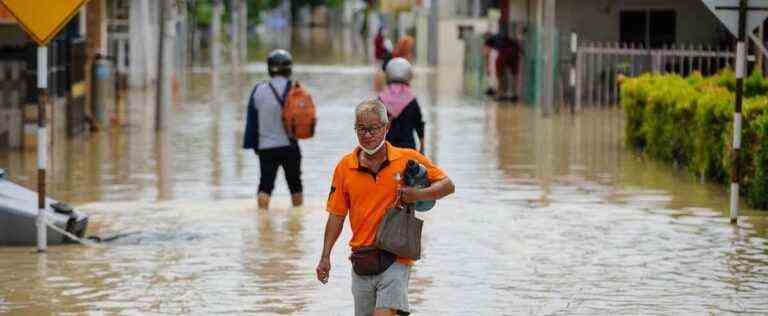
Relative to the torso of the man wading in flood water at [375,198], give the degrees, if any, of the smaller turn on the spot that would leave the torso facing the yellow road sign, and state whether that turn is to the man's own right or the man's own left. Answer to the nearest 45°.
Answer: approximately 135° to the man's own right

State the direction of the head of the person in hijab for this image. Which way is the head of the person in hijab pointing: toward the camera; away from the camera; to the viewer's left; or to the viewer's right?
away from the camera

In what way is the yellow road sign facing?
toward the camera

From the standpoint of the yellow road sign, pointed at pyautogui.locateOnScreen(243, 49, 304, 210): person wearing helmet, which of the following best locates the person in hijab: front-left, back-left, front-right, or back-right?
front-right

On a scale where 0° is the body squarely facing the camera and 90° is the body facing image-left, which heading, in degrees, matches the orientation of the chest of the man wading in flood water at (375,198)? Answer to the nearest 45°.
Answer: approximately 0°

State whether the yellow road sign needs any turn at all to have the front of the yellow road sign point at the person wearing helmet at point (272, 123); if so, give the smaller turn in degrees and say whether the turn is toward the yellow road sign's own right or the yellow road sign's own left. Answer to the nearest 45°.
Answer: approximately 135° to the yellow road sign's own left

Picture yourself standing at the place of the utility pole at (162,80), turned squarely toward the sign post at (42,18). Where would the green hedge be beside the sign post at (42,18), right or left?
left

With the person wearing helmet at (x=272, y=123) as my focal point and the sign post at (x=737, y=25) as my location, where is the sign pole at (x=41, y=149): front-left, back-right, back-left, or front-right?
front-left
